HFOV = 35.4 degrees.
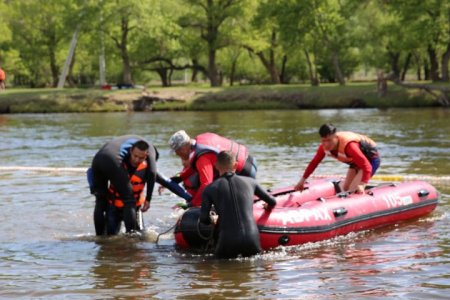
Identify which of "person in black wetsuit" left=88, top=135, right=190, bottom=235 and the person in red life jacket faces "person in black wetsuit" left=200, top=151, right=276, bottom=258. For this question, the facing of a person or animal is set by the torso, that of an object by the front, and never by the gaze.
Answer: "person in black wetsuit" left=88, top=135, right=190, bottom=235

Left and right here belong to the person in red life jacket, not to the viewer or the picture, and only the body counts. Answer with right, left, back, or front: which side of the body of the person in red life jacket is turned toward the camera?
left

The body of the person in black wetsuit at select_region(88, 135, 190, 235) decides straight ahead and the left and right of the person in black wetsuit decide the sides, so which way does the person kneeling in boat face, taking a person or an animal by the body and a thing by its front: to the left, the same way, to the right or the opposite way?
to the right

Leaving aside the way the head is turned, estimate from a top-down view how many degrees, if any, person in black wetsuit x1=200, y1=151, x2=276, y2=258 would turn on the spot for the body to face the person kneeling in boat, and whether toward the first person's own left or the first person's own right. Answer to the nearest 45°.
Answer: approximately 45° to the first person's own right

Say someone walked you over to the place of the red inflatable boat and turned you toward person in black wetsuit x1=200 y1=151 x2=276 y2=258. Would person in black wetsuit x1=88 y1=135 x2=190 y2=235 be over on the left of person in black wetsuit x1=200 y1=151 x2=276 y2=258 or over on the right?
right

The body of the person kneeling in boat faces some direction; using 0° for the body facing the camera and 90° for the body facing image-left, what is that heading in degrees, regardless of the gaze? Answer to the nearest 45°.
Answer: approximately 45°

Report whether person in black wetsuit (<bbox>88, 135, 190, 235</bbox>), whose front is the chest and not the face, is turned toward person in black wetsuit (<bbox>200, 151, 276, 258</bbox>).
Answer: yes

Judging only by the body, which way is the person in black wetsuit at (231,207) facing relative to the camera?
away from the camera

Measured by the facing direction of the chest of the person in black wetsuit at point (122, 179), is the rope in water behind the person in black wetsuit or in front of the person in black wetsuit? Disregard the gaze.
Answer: behind

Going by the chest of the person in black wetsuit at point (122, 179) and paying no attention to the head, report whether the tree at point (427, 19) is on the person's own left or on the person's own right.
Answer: on the person's own left

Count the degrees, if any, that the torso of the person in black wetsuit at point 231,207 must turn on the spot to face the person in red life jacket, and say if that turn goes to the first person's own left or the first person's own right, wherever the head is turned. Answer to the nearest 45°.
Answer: approximately 45° to the first person's own left
